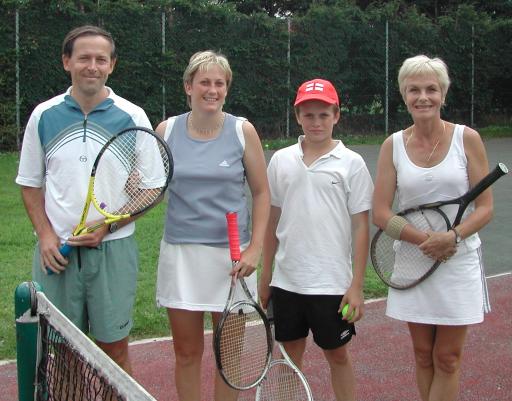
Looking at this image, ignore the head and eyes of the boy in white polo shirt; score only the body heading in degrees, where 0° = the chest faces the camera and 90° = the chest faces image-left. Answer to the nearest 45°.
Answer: approximately 0°

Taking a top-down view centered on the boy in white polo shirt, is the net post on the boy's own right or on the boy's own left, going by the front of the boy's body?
on the boy's own right

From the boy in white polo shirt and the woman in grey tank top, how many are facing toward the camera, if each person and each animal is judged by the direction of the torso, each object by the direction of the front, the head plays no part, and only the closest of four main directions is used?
2

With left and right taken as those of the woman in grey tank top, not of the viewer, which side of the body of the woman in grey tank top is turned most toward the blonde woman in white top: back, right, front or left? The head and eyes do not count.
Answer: left
